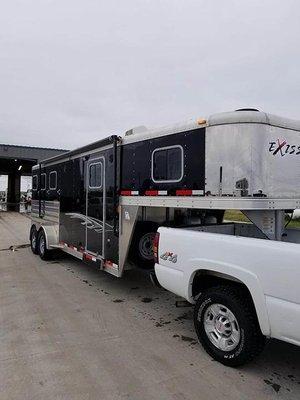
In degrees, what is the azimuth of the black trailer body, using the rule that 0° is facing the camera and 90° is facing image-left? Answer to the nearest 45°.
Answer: approximately 315°
